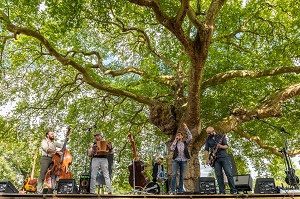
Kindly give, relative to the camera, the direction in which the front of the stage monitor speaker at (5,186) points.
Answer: facing away from the viewer and to the right of the viewer

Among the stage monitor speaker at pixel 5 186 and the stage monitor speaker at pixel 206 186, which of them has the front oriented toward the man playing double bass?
the stage monitor speaker at pixel 5 186

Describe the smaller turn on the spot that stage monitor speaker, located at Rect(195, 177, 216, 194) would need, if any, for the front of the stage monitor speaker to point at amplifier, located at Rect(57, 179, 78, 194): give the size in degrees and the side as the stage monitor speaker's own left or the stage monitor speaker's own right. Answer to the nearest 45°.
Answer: approximately 90° to the stage monitor speaker's own left

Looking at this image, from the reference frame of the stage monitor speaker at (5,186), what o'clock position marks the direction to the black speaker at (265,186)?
The black speaker is roughly at 2 o'clock from the stage monitor speaker.

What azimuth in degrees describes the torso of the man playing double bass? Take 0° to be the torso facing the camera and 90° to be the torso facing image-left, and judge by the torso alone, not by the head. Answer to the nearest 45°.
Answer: approximately 315°

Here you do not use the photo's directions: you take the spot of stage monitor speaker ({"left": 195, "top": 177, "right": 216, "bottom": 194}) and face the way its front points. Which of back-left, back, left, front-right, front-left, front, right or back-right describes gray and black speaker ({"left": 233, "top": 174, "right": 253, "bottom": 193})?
front-right

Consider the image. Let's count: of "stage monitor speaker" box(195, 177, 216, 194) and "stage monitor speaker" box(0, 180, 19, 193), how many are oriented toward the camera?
0

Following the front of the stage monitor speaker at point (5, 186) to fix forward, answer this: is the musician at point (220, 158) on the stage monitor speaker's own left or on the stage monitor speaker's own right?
on the stage monitor speaker's own right
